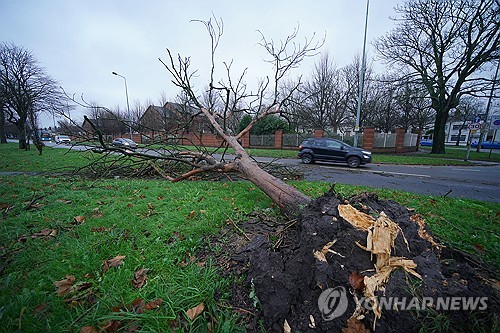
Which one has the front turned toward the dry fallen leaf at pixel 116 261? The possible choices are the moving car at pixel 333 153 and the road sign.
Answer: the road sign

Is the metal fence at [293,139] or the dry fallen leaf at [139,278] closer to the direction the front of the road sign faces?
the dry fallen leaf

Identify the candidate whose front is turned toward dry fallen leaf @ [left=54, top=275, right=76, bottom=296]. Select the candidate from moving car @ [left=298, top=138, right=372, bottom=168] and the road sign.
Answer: the road sign

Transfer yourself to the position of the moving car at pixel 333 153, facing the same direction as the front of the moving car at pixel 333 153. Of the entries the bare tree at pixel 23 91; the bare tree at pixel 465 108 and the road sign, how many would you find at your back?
1

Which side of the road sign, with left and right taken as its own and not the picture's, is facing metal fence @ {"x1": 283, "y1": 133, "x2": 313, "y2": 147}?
right

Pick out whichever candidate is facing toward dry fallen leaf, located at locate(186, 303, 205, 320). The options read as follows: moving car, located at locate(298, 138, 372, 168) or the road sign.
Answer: the road sign

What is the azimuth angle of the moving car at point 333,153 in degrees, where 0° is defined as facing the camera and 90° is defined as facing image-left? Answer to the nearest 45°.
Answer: approximately 270°

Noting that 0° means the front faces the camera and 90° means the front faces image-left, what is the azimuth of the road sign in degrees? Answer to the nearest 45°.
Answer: approximately 0°

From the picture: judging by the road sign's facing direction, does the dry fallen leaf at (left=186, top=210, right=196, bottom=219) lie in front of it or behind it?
in front

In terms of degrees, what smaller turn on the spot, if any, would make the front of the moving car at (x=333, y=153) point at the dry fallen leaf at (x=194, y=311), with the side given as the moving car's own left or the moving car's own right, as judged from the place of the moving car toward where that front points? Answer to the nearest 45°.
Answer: approximately 90° to the moving car's own right

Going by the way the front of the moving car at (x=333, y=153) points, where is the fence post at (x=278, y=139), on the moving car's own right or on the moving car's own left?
on the moving car's own left

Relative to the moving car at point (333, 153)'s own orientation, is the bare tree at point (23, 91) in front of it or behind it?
behind

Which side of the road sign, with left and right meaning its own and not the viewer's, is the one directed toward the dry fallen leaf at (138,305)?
front

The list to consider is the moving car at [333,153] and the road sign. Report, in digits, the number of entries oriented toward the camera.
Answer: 1

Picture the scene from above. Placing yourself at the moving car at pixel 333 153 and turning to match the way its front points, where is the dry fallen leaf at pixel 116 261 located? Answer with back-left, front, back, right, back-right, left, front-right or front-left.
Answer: right

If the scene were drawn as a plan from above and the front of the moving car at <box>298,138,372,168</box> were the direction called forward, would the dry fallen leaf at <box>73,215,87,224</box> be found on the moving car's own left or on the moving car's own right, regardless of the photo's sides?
on the moving car's own right
